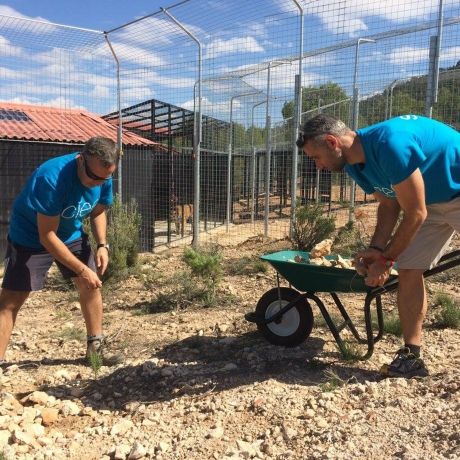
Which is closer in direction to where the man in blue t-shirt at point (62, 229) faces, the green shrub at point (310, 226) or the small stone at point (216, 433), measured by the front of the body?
the small stone

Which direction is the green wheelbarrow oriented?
to the viewer's left

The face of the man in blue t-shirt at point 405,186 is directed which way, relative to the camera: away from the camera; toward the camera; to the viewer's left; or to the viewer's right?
to the viewer's left

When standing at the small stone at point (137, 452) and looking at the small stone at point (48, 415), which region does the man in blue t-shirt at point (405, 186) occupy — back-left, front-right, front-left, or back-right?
back-right

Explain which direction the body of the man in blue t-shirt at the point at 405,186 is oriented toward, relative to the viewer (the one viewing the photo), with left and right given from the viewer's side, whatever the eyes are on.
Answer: facing to the left of the viewer

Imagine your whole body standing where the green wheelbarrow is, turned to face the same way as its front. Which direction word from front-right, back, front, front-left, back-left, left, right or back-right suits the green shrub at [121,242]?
front-right

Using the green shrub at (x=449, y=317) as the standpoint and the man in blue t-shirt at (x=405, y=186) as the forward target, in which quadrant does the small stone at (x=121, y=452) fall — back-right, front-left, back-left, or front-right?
front-right

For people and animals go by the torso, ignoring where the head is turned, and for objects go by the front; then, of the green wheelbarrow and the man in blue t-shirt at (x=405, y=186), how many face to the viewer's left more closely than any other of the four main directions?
2

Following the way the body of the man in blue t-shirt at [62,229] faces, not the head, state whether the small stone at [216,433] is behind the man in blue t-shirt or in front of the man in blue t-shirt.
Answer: in front

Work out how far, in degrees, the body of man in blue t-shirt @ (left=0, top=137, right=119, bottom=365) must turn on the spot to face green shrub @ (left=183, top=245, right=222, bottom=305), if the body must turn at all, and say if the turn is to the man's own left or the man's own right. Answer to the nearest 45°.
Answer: approximately 90° to the man's own left

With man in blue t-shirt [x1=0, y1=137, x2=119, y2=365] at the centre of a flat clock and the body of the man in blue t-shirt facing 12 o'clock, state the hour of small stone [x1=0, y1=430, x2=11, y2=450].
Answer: The small stone is roughly at 2 o'clock from the man in blue t-shirt.
